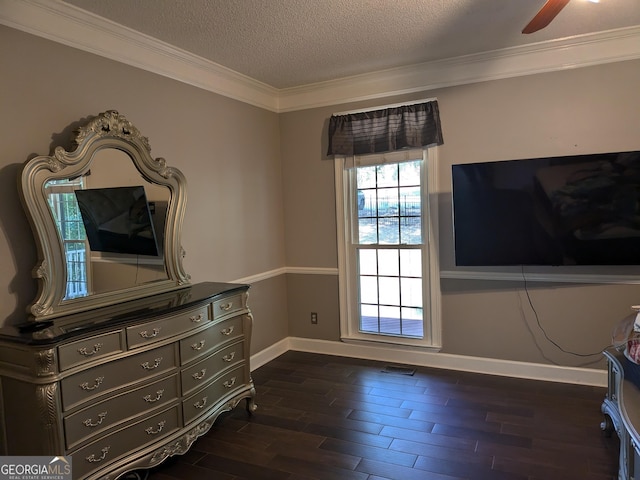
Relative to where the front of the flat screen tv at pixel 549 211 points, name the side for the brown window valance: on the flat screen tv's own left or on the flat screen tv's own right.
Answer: on the flat screen tv's own right

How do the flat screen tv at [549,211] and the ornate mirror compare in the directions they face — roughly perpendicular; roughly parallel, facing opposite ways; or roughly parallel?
roughly perpendicular

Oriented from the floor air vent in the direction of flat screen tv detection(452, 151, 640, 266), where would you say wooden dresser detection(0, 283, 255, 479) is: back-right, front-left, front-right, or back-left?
back-right

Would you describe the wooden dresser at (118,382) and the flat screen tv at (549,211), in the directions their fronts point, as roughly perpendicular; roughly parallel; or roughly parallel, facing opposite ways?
roughly perpendicular

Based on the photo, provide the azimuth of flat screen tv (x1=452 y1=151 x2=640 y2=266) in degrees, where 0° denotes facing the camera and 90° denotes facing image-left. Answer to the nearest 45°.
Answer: approximately 0°

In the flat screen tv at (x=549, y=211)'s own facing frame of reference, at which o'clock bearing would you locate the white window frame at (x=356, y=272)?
The white window frame is roughly at 3 o'clock from the flat screen tv.

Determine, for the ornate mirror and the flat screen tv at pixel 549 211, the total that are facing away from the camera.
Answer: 0

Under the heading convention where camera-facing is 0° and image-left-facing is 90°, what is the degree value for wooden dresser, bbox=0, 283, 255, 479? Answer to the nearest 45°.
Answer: approximately 315°

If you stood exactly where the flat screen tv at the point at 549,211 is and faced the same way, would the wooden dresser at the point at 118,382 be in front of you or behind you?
in front

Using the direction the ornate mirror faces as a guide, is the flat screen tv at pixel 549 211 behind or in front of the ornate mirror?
in front

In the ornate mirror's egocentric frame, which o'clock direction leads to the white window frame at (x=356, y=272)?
The white window frame is roughly at 10 o'clock from the ornate mirror.
